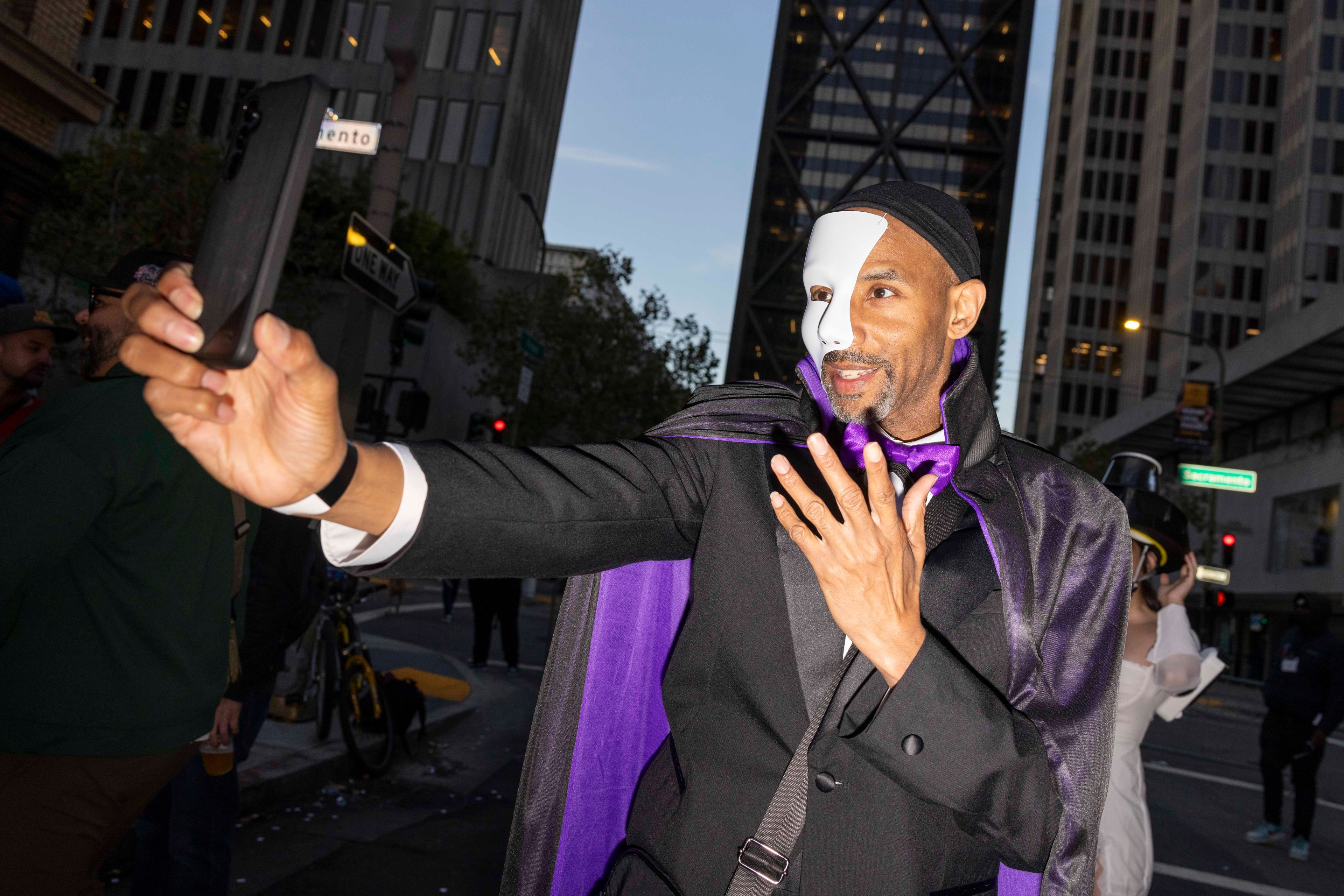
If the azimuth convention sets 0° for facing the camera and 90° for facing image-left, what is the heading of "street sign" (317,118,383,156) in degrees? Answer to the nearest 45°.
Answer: approximately 0°

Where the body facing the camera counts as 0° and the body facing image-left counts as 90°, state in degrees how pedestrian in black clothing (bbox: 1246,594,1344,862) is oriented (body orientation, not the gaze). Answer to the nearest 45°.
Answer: approximately 45°

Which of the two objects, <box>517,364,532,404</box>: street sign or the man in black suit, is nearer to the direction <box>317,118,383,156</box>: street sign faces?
the man in black suit

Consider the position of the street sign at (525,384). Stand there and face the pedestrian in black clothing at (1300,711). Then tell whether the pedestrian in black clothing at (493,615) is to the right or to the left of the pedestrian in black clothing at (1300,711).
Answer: right
